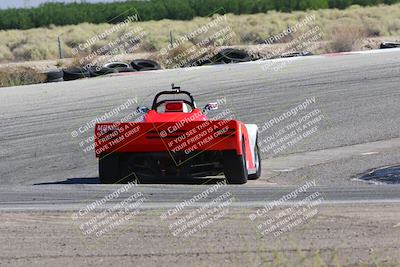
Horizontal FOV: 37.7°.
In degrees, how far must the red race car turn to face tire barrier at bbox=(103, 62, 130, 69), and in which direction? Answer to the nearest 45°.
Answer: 0° — it already faces it

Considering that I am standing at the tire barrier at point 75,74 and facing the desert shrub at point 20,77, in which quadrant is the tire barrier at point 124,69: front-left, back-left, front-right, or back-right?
back-right

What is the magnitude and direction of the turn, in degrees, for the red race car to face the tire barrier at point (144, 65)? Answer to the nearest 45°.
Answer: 0° — it already faces it

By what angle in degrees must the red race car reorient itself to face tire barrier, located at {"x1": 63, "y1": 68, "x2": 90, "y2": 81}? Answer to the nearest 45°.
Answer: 0° — it already faces it

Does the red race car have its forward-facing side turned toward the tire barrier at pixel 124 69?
yes

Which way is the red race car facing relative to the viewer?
away from the camera
